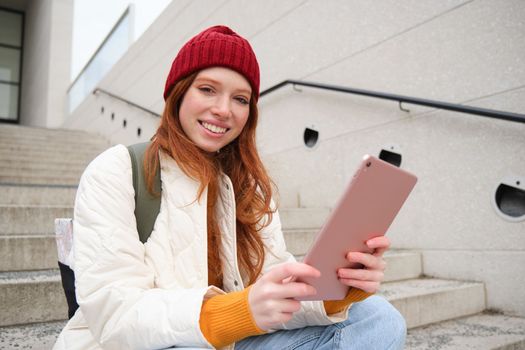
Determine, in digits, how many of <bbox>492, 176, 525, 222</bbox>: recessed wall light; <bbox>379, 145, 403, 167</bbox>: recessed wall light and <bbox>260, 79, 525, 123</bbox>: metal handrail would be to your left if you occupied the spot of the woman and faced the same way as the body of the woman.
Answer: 3

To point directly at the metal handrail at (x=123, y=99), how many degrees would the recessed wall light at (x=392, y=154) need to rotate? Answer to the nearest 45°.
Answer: approximately 90° to its right

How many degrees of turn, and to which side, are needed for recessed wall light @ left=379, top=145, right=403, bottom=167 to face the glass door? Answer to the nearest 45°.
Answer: approximately 90° to its right

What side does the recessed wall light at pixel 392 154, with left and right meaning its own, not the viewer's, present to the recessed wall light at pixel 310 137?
right

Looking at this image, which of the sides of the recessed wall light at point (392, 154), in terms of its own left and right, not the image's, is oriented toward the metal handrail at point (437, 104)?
left

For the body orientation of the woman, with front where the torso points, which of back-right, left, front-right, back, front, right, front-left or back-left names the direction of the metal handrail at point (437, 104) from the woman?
left

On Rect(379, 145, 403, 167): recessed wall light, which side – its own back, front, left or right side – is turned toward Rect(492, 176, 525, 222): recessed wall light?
left

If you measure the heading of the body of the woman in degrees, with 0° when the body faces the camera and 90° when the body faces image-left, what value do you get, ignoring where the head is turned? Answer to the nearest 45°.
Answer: approximately 315°

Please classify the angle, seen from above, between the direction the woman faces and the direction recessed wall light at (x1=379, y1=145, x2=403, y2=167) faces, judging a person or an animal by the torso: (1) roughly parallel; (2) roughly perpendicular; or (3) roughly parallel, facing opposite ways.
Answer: roughly perpendicular

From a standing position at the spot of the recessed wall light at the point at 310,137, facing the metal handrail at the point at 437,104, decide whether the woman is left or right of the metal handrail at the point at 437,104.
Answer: right

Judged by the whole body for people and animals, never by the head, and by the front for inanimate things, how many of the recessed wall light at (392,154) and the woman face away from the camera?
0

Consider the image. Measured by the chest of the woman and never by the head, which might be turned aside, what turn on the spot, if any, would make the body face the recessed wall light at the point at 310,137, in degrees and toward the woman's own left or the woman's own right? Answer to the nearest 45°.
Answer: approximately 135° to the woman's own left
